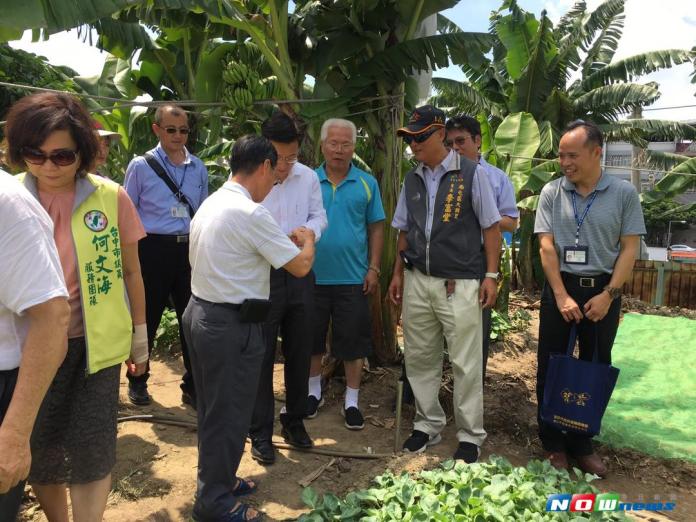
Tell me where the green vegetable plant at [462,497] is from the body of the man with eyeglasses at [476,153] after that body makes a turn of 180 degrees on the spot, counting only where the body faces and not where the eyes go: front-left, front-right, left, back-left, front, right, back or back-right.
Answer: back-right

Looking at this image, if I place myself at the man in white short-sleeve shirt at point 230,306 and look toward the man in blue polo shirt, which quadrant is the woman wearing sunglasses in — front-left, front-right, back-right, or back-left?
back-left

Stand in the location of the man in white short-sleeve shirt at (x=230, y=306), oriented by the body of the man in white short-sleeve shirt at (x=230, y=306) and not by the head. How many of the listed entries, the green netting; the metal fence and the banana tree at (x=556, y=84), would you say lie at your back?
0

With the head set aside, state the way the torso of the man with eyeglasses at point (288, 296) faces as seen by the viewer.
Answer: toward the camera

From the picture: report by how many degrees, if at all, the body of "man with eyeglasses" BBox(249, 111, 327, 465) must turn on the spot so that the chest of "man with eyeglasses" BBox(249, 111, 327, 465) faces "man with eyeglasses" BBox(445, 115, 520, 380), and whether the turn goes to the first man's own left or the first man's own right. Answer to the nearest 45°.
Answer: approximately 135° to the first man's own left

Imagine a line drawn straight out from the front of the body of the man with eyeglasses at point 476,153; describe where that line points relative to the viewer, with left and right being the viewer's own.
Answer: facing the viewer and to the left of the viewer

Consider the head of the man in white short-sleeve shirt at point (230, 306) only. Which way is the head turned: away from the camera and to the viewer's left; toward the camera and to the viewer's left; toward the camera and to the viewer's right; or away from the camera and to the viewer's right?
away from the camera and to the viewer's right

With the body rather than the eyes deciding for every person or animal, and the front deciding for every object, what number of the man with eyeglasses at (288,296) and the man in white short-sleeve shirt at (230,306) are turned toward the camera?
1

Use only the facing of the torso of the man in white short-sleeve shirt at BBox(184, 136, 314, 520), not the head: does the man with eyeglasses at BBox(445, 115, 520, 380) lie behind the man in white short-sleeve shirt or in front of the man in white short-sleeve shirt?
in front

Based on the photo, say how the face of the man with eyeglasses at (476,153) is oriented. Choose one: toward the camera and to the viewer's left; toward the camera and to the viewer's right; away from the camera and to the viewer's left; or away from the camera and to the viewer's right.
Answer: toward the camera and to the viewer's left

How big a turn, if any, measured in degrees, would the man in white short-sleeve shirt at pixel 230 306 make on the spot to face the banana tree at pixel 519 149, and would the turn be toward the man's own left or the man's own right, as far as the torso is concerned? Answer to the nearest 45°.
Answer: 0° — they already face it

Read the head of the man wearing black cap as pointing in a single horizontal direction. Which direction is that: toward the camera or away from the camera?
toward the camera

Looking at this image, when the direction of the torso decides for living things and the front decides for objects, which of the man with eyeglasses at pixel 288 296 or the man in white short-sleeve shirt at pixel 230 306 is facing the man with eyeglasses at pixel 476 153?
the man in white short-sleeve shirt

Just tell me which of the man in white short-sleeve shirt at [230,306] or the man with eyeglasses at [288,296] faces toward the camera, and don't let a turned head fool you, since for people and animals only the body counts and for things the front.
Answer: the man with eyeglasses

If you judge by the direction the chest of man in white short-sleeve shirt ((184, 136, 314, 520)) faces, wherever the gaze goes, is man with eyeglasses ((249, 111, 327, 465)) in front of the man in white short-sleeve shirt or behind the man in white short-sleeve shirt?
in front

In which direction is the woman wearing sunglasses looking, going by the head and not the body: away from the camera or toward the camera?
toward the camera

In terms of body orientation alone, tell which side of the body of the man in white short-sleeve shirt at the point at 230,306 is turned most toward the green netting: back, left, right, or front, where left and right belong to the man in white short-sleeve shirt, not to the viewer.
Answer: front

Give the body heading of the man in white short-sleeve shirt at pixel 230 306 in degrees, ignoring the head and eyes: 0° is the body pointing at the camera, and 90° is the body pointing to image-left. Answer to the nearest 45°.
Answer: approximately 225°

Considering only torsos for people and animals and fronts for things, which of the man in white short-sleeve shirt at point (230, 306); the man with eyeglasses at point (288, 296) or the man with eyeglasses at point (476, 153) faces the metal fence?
the man in white short-sleeve shirt
